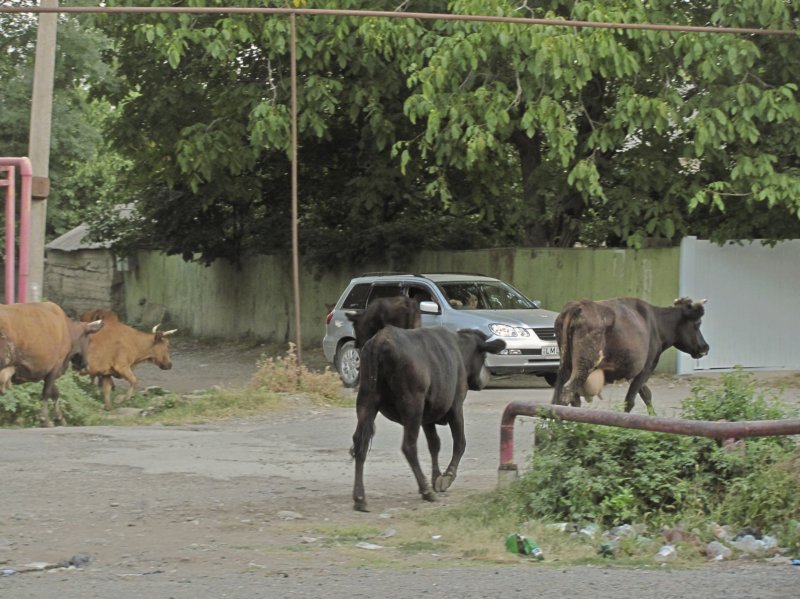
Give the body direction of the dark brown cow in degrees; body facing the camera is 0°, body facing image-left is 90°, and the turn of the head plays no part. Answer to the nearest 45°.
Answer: approximately 225°

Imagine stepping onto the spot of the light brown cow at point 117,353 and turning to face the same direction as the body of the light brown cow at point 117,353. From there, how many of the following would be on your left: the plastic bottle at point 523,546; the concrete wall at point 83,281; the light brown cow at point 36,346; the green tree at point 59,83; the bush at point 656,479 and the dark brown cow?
2

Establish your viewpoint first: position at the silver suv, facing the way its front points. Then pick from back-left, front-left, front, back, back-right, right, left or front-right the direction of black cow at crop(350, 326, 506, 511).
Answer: front-right

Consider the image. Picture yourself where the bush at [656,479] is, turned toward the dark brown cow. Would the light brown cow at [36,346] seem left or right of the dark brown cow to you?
left

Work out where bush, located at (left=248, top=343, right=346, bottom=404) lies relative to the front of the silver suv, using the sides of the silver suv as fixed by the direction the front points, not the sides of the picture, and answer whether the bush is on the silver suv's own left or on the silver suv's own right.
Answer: on the silver suv's own right

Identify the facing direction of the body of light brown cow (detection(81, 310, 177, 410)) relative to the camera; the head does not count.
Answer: to the viewer's right

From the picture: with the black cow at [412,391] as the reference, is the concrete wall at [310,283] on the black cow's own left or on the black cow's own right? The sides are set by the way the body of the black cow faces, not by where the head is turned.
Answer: on the black cow's own left

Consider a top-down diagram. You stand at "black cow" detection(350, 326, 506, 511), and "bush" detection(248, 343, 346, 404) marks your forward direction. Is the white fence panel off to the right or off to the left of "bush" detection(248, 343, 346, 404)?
right

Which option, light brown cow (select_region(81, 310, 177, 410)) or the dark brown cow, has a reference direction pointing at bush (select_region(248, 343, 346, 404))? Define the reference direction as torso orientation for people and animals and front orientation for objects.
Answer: the light brown cow

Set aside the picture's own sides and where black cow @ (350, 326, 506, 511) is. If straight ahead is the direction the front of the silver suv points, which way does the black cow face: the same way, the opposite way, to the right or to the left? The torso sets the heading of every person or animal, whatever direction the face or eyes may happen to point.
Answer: to the left

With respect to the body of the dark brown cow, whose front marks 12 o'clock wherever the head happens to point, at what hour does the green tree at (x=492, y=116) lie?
The green tree is roughly at 10 o'clock from the dark brown cow.
